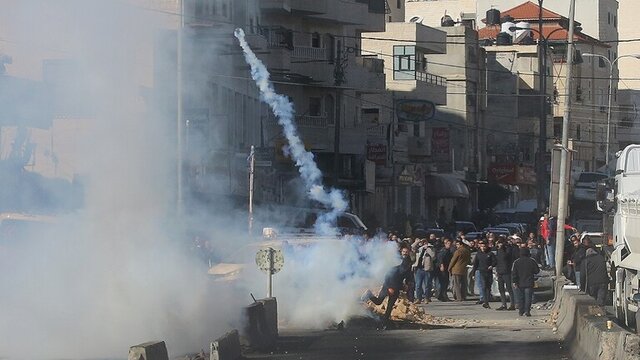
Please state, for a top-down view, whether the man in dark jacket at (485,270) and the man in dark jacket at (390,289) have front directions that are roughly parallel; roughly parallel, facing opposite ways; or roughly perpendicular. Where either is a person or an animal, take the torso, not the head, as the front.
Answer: roughly perpendicular

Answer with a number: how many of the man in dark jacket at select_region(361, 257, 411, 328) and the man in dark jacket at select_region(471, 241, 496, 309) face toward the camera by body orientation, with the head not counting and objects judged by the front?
1

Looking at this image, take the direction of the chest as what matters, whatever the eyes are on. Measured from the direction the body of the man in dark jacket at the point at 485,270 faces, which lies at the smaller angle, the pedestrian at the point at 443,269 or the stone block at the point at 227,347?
the stone block

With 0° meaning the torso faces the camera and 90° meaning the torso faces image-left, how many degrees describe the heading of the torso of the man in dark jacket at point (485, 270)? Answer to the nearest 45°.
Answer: approximately 0°
